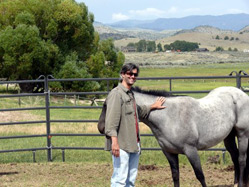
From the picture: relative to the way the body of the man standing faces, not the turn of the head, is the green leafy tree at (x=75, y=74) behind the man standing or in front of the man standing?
behind

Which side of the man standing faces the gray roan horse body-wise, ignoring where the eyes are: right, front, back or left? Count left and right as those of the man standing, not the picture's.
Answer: left

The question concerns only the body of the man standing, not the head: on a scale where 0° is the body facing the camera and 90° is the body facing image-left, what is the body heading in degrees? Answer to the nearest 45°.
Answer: approximately 315°

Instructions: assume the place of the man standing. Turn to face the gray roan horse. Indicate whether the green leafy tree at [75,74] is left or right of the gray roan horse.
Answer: left
